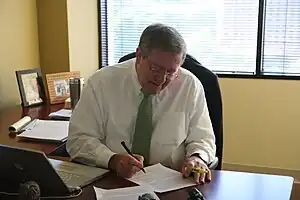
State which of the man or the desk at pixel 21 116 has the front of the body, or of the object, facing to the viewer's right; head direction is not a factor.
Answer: the desk

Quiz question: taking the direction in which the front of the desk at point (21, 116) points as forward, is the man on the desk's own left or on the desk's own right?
on the desk's own right

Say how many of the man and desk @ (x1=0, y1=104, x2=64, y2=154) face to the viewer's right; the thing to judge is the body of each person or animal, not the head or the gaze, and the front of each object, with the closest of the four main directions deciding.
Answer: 1

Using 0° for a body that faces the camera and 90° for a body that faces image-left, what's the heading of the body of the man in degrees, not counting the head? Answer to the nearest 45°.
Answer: approximately 0°

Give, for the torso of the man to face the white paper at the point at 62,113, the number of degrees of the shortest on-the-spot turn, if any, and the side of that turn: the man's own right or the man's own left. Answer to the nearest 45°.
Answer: approximately 135° to the man's own right

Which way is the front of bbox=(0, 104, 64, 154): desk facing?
to the viewer's right

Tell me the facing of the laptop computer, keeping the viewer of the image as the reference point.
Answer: facing away from the viewer and to the right of the viewer

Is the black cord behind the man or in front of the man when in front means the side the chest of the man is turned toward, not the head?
in front

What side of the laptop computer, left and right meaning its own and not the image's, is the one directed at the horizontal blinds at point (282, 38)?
front

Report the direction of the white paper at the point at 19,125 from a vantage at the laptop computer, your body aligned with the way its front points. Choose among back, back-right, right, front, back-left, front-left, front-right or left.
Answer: front-left

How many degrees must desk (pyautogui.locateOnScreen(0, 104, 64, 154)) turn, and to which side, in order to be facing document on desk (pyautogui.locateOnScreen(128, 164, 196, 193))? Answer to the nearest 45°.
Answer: approximately 45° to its right
